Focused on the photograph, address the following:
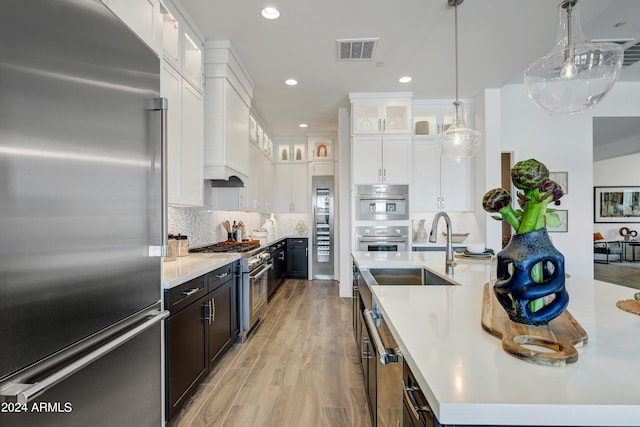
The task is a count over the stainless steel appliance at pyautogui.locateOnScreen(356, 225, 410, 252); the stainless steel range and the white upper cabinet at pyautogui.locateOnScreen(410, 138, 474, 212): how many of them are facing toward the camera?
2

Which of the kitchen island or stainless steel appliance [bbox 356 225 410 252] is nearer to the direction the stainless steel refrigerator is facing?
the kitchen island

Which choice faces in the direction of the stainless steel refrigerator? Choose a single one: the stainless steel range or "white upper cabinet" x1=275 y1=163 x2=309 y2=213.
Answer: the white upper cabinet

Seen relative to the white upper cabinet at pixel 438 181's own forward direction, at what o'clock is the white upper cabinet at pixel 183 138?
the white upper cabinet at pixel 183 138 is roughly at 1 o'clock from the white upper cabinet at pixel 438 181.

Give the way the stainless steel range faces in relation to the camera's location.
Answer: facing to the right of the viewer

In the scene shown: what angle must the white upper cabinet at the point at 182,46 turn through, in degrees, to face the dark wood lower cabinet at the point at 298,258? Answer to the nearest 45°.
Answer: approximately 90° to its left

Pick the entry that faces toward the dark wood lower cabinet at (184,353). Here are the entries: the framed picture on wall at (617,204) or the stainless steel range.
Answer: the framed picture on wall

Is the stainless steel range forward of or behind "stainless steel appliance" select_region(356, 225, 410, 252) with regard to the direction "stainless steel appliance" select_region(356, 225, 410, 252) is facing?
forward

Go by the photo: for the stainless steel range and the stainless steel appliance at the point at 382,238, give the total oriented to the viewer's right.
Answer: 1

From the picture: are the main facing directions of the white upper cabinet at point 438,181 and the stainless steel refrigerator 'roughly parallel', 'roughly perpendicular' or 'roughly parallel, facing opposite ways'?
roughly perpendicular

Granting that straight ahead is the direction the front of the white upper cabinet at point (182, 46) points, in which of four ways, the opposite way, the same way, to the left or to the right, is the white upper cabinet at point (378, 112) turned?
to the right

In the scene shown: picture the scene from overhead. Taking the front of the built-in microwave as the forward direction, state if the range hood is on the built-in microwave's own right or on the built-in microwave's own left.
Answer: on the built-in microwave's own right

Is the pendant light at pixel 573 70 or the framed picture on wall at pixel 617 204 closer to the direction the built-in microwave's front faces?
the pendant light

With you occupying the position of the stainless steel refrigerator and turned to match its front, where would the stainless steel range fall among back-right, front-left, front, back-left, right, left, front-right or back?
left

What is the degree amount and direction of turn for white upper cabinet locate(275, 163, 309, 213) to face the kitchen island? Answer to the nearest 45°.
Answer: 0° — it already faces it
